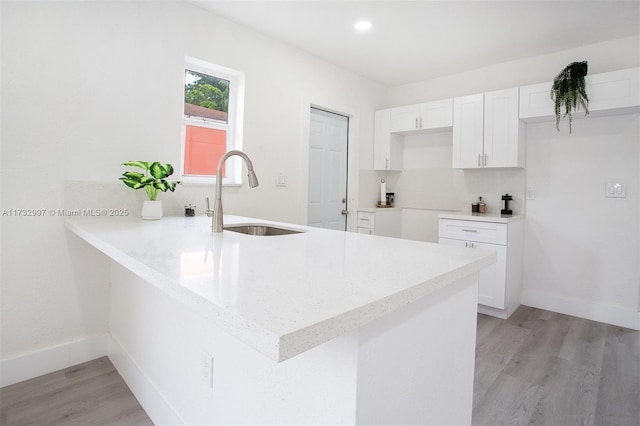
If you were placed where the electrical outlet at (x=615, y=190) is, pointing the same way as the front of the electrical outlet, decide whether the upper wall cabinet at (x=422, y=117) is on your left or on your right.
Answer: on your right

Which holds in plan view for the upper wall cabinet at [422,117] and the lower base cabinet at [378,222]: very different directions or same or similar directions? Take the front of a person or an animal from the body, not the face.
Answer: same or similar directions

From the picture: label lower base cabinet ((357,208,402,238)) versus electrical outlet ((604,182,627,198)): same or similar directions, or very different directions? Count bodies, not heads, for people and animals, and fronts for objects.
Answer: same or similar directions

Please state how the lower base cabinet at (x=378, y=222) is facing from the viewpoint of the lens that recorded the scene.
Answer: facing the viewer and to the left of the viewer

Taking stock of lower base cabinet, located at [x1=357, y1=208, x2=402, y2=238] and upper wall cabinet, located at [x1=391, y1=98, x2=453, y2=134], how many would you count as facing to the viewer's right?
0

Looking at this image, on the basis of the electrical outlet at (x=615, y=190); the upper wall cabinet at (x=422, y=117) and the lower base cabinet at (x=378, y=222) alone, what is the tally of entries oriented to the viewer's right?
0

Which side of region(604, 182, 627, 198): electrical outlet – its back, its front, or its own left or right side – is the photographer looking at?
front

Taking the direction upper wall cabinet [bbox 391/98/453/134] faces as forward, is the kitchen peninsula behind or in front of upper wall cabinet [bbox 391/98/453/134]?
in front

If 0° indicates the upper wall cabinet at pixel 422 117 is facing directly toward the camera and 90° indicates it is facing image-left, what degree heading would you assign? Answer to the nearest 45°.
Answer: approximately 45°

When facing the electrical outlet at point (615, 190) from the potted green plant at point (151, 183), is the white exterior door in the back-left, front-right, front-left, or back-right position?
front-left

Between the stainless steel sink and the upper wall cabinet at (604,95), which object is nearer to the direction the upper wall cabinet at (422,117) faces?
the stainless steel sink

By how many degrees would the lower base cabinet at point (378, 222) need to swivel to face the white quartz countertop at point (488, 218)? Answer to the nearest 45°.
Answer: approximately 90° to its left
